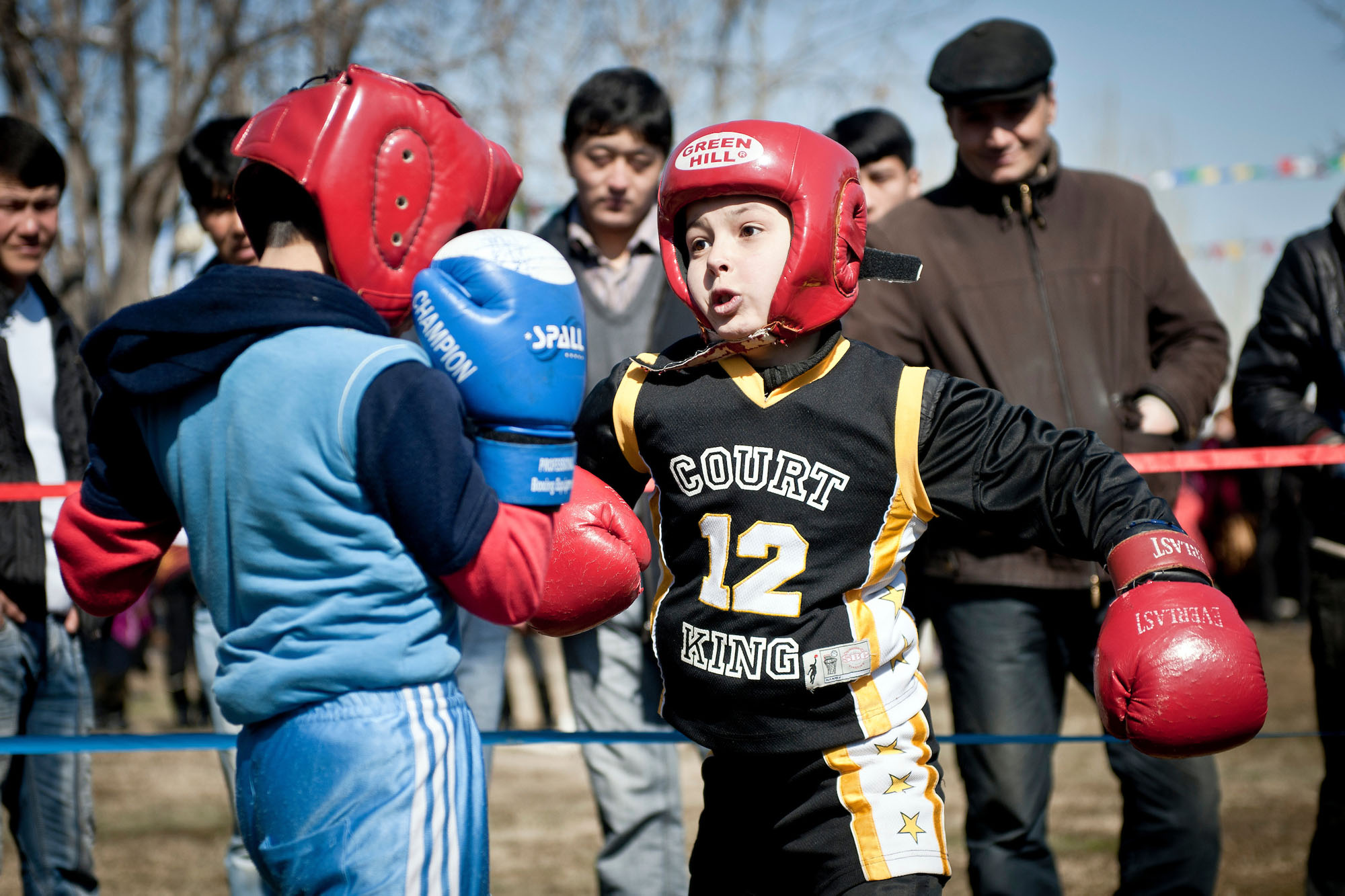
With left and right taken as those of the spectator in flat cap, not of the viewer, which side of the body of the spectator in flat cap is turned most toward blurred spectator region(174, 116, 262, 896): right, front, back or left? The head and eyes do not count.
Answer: right

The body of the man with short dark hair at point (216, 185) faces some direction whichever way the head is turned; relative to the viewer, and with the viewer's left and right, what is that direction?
facing the viewer and to the right of the viewer

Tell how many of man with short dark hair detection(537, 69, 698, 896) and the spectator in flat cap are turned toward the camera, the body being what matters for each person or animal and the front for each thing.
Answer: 2

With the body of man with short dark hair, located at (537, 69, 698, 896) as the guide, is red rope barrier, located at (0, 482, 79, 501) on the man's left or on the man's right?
on the man's right

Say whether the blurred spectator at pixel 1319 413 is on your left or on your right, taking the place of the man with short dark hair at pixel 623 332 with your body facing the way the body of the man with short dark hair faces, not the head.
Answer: on your left

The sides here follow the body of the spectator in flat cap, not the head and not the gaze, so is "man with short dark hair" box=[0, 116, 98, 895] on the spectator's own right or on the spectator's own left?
on the spectator's own right

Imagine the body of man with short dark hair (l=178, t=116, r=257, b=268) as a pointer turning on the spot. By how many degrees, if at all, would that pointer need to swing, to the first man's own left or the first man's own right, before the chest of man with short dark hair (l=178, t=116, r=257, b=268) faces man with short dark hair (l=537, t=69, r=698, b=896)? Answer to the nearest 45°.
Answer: approximately 45° to the first man's own left

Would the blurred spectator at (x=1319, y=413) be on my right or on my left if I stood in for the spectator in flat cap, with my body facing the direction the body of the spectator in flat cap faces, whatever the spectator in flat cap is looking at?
on my left

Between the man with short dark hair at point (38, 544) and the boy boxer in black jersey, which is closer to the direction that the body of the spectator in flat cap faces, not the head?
the boy boxer in black jersey

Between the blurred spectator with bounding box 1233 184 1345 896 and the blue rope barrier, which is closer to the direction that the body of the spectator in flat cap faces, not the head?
the blue rope barrier
